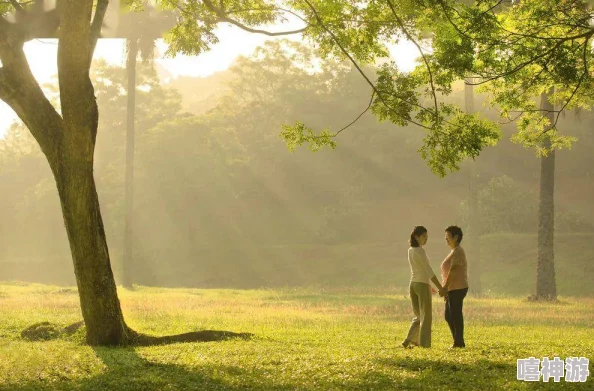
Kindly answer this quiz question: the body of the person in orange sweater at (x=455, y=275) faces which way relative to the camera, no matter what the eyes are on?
to the viewer's left

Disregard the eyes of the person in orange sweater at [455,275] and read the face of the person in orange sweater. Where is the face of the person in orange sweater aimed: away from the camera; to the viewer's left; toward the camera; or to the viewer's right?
to the viewer's left

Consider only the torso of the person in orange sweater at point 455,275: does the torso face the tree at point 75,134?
yes

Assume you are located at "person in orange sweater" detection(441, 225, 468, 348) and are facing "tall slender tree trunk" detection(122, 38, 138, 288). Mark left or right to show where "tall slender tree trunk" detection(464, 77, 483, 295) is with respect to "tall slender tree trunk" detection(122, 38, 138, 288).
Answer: right

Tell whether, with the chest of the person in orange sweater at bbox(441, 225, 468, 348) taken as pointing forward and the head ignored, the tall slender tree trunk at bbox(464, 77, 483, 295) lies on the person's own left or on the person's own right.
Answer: on the person's own right

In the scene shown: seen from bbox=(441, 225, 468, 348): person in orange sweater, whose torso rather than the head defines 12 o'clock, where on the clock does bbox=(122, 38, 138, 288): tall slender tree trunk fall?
The tall slender tree trunk is roughly at 2 o'clock from the person in orange sweater.
